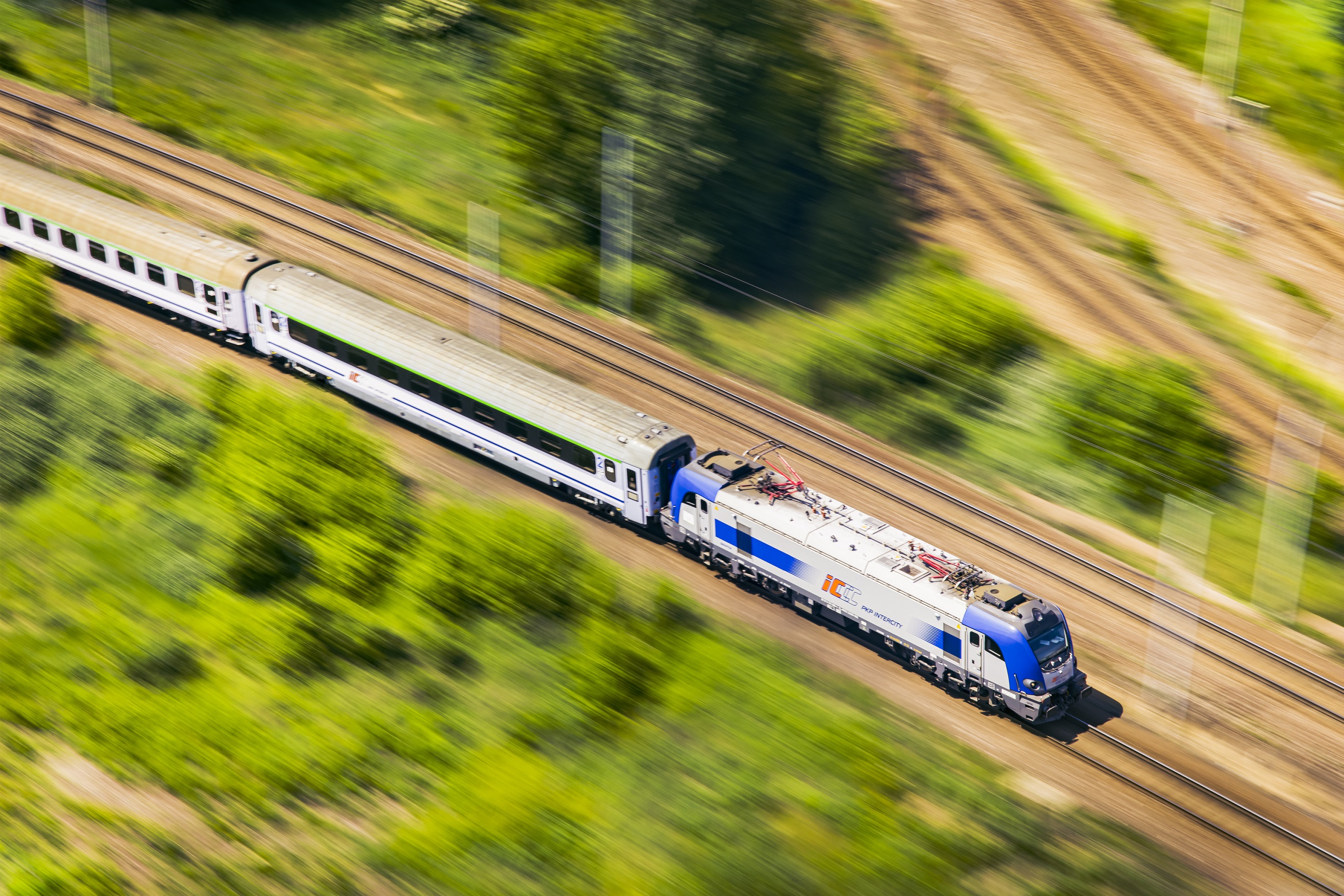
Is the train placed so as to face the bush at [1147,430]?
no

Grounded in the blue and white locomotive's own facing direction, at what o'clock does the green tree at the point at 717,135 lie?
The green tree is roughly at 7 o'clock from the blue and white locomotive.

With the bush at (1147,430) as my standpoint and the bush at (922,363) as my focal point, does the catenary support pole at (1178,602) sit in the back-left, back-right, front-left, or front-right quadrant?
back-left

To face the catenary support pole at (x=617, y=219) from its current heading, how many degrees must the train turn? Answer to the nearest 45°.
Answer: approximately 135° to its left

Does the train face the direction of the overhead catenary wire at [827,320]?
no

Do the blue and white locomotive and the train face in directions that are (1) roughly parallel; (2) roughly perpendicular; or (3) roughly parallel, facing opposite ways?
roughly parallel

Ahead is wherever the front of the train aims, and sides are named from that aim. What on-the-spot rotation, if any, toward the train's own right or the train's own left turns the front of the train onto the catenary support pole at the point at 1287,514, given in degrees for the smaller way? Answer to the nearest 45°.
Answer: approximately 45° to the train's own left

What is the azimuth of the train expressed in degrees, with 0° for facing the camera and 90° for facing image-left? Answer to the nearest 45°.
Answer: approximately 315°

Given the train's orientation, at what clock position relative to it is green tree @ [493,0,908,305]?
The green tree is roughly at 8 o'clock from the train.

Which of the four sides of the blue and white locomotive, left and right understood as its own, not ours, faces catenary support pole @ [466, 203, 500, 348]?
back

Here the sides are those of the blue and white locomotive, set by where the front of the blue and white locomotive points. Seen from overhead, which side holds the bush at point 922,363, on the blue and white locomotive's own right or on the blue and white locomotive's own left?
on the blue and white locomotive's own left

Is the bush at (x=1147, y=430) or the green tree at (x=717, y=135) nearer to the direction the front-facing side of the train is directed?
the bush

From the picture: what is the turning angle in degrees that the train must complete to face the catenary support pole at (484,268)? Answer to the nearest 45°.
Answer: approximately 135° to its left
